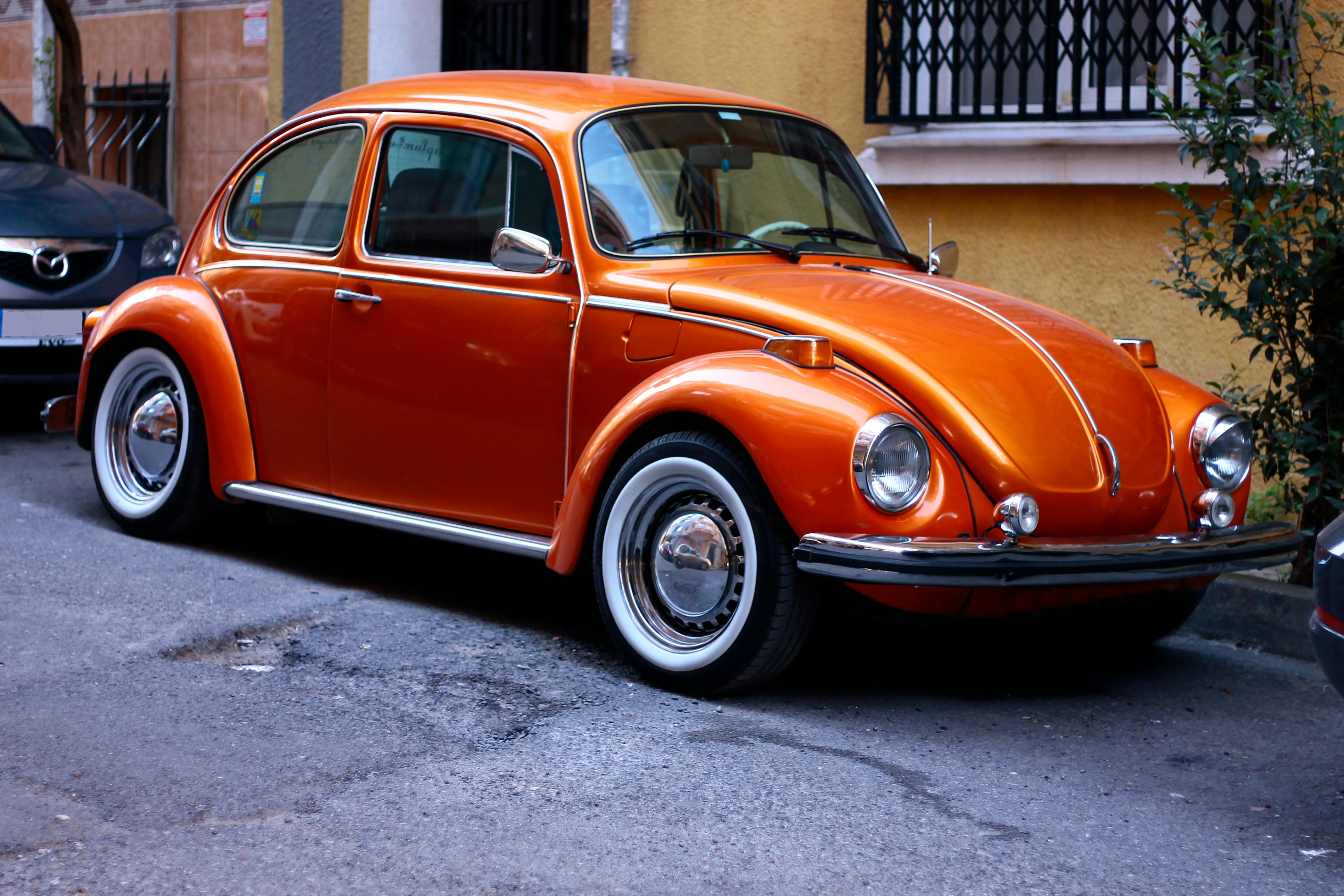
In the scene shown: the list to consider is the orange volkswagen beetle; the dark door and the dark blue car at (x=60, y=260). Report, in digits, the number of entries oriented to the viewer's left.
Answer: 0

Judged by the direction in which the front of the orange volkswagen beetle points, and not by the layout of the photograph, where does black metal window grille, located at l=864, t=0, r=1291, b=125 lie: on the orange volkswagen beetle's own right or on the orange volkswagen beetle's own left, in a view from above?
on the orange volkswagen beetle's own left

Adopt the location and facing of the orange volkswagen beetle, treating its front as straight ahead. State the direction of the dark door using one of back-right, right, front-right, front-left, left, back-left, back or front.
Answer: back-left

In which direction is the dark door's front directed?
toward the camera

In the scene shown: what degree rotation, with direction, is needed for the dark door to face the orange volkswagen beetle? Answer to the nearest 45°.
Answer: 0° — it already faces it

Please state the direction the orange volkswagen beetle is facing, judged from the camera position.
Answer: facing the viewer and to the right of the viewer

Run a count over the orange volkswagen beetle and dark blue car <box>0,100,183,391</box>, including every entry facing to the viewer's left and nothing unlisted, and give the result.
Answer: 0
